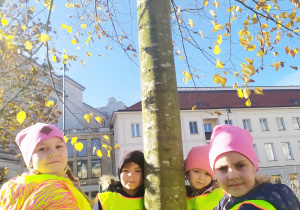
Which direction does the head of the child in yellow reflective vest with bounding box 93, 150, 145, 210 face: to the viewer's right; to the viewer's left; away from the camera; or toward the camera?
toward the camera

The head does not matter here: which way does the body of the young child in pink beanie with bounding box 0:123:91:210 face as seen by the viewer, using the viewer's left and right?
facing the viewer and to the right of the viewer

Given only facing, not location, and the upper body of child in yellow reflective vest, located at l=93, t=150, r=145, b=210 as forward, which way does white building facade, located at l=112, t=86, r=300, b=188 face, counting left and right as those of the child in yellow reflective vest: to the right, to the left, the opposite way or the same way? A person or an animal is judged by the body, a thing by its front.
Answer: the same way

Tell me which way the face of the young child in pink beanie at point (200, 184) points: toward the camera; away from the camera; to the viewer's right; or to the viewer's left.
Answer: toward the camera

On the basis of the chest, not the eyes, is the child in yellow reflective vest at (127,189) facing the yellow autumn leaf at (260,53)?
no

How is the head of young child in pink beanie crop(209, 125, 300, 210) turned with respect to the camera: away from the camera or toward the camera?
toward the camera

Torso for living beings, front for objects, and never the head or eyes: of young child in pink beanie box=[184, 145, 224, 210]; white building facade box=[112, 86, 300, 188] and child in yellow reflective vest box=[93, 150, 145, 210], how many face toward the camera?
3

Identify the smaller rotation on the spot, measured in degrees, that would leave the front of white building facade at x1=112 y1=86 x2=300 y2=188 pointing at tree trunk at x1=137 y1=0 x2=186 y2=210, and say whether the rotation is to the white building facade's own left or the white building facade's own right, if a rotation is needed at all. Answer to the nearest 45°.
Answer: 0° — it already faces it

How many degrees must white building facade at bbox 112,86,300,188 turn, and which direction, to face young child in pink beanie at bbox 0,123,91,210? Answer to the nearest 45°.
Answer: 0° — it already faces them

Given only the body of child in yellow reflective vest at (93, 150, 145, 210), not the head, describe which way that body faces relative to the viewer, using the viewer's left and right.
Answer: facing the viewer

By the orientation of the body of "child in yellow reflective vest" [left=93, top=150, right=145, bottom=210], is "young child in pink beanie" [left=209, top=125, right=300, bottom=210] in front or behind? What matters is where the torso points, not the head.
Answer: in front

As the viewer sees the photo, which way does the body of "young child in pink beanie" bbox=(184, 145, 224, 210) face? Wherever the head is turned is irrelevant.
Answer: toward the camera

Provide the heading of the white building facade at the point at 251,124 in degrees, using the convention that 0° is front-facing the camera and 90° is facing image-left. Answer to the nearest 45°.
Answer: approximately 0°
